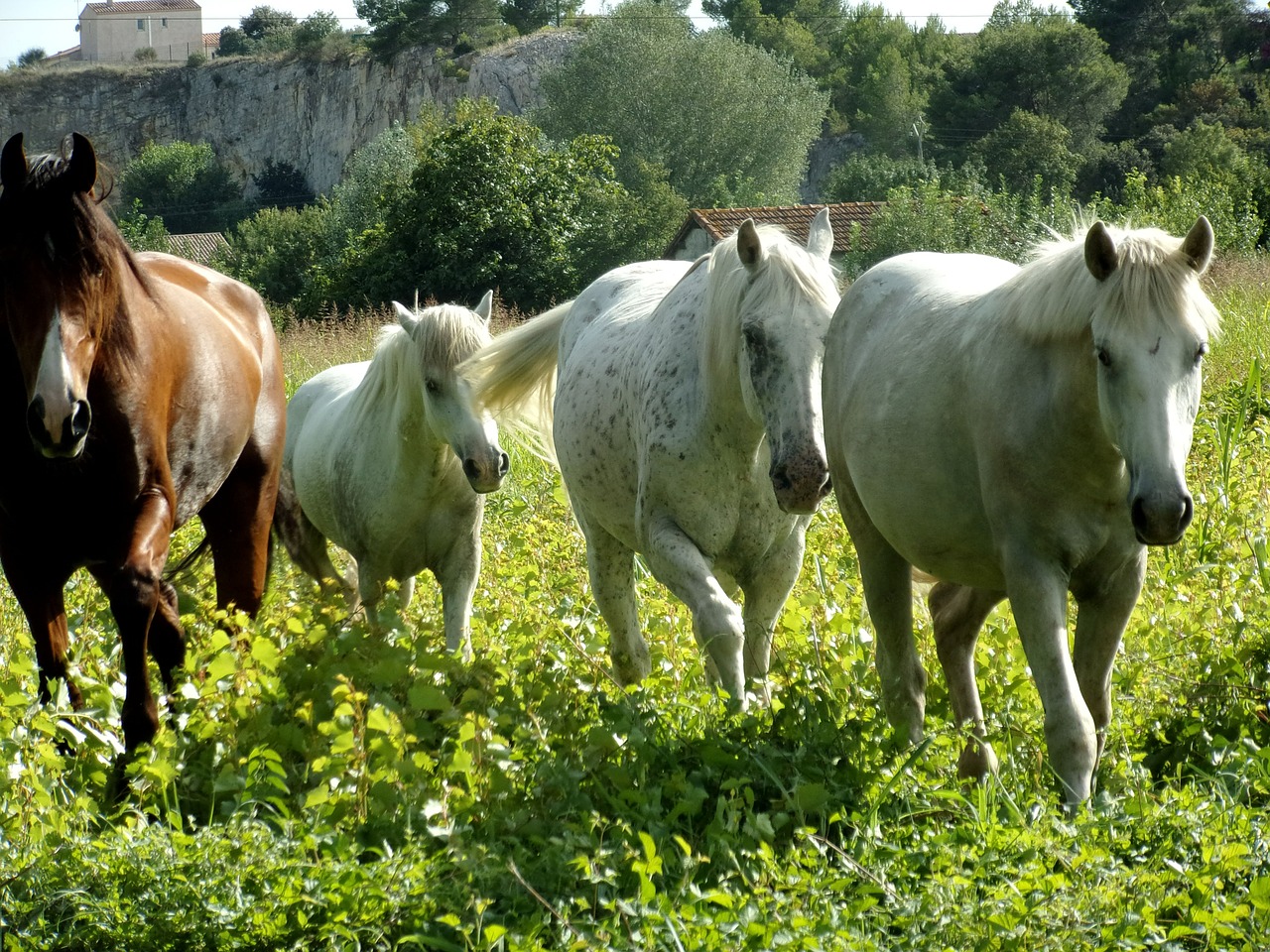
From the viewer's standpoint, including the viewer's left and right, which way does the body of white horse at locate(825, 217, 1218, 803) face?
facing the viewer and to the right of the viewer

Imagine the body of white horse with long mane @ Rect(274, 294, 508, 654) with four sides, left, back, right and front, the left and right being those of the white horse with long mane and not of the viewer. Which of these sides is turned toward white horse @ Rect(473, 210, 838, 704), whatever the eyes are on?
front

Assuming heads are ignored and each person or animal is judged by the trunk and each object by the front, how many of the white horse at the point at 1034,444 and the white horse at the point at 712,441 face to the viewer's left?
0

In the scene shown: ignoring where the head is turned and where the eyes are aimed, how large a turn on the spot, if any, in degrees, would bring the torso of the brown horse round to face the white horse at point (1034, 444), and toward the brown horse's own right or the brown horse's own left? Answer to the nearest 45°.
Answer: approximately 90° to the brown horse's own left

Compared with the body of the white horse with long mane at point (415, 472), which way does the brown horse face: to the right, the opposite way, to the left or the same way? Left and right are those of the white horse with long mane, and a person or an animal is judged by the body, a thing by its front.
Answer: to the right

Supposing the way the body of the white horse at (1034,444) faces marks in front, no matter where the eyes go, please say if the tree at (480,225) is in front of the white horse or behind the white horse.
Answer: behind

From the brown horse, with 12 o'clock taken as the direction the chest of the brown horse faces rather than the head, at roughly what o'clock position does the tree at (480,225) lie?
The tree is roughly at 5 o'clock from the brown horse.

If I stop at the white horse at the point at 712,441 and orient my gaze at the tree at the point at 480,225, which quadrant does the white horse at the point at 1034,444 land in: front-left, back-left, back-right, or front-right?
back-right

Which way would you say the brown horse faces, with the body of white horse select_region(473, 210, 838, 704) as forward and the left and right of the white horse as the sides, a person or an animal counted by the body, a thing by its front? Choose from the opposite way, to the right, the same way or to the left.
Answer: to the right

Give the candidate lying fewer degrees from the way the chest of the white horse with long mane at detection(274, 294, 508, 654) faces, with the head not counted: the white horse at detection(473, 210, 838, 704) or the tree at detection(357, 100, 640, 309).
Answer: the white horse
